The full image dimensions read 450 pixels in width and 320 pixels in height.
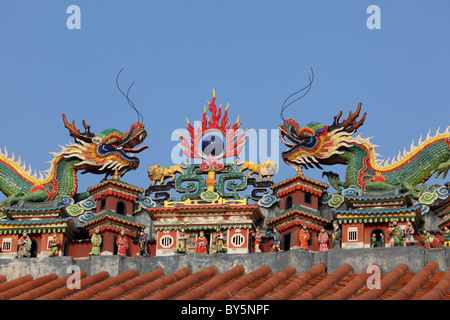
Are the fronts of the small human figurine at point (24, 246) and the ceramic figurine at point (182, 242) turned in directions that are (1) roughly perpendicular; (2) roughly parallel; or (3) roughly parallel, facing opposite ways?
roughly parallel

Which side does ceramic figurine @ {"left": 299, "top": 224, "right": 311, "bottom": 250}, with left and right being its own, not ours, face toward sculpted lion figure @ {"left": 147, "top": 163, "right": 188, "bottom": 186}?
right

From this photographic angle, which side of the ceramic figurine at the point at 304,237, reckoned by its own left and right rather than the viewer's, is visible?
front

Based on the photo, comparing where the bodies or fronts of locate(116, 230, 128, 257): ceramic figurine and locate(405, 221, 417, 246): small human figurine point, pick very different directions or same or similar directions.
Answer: same or similar directions

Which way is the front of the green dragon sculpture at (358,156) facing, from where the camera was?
facing to the left of the viewer

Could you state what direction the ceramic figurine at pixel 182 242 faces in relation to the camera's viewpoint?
facing the viewer

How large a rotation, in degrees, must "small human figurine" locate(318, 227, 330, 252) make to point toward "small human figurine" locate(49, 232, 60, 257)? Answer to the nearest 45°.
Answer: approximately 90° to its right

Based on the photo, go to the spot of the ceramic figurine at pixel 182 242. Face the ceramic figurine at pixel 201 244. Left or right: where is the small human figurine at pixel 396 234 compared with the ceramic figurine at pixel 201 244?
left

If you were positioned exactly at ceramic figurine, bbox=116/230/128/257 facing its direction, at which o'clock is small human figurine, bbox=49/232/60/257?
The small human figurine is roughly at 3 o'clock from the ceramic figurine.

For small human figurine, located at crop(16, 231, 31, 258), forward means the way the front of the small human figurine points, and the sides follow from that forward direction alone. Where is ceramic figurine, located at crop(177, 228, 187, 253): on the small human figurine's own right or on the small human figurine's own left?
on the small human figurine's own left

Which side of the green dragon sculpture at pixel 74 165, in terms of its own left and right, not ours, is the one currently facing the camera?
right

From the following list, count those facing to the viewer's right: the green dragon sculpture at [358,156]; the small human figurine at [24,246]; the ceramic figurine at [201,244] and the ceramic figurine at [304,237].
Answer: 0

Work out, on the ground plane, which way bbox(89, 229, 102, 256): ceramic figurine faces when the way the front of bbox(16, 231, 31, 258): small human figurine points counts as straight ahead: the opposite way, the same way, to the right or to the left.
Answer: the same way

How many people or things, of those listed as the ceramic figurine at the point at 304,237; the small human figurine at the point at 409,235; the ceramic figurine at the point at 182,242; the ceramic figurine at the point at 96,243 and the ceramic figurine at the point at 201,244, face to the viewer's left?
0

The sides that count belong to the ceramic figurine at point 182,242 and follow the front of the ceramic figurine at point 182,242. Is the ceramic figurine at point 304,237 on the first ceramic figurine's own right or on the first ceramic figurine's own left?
on the first ceramic figurine's own left

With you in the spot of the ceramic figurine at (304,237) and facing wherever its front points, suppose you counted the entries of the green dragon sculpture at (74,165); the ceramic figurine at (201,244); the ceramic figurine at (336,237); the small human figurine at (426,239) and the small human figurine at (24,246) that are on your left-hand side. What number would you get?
2

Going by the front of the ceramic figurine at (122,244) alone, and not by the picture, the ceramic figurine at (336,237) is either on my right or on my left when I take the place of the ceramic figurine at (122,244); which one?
on my left

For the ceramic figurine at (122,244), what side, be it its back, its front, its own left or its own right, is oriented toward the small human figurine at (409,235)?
left

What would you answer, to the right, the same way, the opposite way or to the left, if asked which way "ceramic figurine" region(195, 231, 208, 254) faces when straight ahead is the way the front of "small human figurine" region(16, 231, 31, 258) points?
the same way
